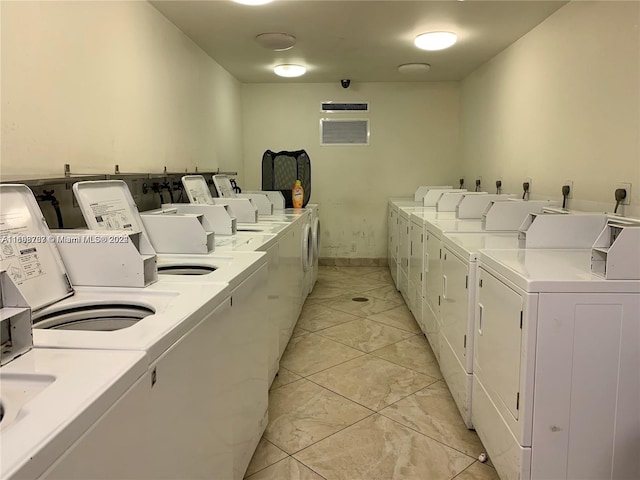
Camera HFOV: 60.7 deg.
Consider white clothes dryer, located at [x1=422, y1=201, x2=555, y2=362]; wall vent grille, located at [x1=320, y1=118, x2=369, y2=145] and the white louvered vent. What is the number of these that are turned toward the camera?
2

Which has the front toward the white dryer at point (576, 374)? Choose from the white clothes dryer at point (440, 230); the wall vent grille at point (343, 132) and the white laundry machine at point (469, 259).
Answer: the wall vent grille

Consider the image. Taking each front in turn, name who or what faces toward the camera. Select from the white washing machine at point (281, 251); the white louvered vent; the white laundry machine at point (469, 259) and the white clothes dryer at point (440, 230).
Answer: the white louvered vent

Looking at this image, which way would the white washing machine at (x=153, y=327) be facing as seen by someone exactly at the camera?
facing the viewer and to the right of the viewer

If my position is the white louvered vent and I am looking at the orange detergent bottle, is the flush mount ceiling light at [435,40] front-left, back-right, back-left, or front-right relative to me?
front-left

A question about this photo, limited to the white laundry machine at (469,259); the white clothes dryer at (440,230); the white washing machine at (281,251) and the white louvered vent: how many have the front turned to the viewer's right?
1

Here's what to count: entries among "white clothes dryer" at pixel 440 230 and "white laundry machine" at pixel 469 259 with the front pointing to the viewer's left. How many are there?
2

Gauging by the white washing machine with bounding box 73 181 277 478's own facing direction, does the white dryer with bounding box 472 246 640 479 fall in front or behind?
in front

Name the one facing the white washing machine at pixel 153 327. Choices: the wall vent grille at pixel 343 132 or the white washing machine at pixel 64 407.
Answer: the wall vent grille

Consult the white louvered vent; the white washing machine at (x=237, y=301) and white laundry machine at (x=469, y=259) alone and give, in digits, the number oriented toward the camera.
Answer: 1

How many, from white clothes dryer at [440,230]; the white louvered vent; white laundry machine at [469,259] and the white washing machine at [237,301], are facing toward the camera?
1

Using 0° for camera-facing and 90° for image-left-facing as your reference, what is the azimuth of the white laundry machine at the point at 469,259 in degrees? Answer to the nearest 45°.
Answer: approximately 90°

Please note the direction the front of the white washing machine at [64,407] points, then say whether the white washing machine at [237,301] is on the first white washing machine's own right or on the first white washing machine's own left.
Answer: on the first white washing machine's own left
